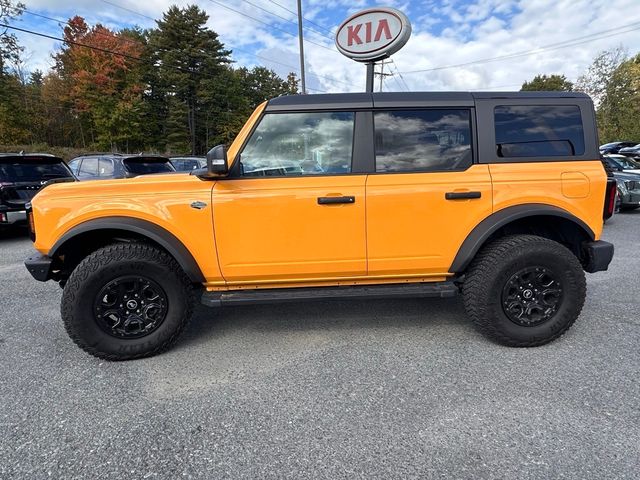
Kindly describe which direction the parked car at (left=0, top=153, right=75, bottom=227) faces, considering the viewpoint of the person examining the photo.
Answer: facing away from the viewer

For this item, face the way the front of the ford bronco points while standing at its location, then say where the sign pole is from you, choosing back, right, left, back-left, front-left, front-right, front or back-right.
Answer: right

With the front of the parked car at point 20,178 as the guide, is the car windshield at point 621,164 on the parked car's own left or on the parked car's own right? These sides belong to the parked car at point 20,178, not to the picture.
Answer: on the parked car's own right

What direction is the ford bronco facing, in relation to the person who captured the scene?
facing to the left of the viewer

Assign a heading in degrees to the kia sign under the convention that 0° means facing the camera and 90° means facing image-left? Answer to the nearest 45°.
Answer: approximately 45°

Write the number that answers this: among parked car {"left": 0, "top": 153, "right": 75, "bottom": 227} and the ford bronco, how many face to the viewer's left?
1

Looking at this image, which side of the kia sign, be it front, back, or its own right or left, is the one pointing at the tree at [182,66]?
right

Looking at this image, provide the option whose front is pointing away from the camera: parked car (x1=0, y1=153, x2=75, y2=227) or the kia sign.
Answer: the parked car

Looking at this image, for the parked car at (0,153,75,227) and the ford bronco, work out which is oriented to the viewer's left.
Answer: the ford bronco

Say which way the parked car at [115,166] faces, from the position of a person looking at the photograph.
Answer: facing away from the viewer and to the left of the viewer

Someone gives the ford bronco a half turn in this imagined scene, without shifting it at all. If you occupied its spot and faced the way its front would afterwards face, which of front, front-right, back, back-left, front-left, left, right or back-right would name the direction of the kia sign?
left

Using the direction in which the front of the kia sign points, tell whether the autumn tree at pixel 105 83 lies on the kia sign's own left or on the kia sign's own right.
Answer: on the kia sign's own right
